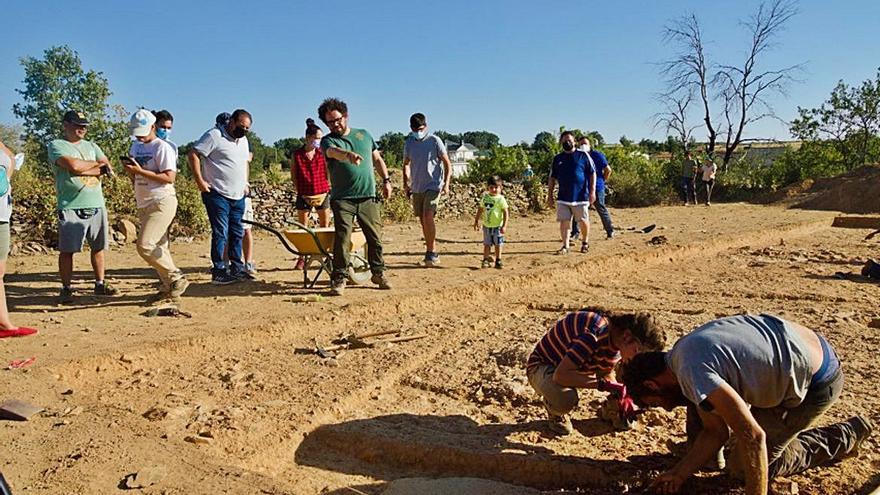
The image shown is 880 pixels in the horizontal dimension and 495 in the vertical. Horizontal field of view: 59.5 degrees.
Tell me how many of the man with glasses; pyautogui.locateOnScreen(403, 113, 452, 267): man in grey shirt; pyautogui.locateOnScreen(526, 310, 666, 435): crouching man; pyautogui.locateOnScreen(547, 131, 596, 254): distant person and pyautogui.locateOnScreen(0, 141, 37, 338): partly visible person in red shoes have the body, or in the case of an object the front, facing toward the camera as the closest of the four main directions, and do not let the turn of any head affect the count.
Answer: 3

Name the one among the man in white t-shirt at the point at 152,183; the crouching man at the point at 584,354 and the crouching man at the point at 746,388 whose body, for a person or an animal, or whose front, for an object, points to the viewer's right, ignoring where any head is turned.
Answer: the crouching man at the point at 584,354

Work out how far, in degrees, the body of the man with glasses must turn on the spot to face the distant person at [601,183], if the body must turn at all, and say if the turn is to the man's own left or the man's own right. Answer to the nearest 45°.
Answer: approximately 135° to the man's own left

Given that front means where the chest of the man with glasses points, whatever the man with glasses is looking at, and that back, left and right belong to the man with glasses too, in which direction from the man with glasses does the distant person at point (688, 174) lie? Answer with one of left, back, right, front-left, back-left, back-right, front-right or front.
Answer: back-left

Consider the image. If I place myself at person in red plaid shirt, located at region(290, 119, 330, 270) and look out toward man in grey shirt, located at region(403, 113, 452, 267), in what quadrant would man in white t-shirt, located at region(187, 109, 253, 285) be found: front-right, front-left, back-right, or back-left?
back-right

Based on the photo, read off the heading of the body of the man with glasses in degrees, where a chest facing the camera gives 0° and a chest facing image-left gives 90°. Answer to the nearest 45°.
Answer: approximately 0°

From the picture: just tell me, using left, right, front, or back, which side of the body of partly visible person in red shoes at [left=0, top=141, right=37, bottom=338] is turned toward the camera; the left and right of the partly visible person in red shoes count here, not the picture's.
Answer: right

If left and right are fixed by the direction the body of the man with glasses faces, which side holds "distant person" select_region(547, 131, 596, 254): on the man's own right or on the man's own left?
on the man's own left

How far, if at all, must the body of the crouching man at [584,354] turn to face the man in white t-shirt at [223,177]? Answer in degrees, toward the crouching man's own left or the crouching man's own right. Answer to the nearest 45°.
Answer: approximately 135° to the crouching man's own left

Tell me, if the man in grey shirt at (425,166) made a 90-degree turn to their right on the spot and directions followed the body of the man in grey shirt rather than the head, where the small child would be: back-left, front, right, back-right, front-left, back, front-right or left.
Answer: back
